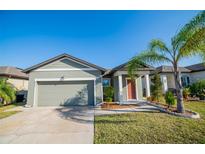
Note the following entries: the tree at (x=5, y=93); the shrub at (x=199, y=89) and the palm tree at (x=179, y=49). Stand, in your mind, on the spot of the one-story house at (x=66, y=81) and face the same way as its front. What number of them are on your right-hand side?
1

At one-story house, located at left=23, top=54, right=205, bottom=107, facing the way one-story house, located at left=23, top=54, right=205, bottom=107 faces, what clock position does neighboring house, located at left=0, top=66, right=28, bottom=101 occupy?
The neighboring house is roughly at 4 o'clock from the one-story house.

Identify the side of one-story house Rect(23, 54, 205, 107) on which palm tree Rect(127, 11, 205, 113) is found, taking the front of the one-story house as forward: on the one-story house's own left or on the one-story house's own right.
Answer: on the one-story house's own left

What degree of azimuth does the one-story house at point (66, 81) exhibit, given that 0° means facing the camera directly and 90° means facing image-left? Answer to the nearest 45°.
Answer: approximately 0°

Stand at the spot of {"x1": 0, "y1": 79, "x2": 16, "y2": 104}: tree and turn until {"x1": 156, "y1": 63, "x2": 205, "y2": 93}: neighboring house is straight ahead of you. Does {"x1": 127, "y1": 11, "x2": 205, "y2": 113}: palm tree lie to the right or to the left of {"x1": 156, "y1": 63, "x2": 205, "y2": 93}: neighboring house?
right

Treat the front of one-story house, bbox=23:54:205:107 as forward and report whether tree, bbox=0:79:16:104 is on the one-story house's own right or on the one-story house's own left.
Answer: on the one-story house's own right

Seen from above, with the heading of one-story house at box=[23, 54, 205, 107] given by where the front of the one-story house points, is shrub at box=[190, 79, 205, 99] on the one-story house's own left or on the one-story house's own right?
on the one-story house's own left
